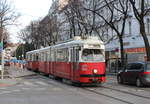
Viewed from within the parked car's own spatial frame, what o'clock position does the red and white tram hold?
The red and white tram is roughly at 10 o'clock from the parked car.

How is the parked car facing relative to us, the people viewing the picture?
facing away from the viewer and to the left of the viewer

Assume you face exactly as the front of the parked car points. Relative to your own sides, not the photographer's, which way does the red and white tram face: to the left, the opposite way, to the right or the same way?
the opposite way

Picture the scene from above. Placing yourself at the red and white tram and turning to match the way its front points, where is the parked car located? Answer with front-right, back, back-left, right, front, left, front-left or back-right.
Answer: front-left

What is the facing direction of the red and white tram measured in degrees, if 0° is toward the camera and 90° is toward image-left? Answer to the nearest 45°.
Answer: approximately 315°
